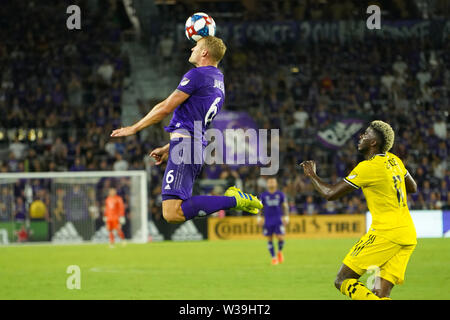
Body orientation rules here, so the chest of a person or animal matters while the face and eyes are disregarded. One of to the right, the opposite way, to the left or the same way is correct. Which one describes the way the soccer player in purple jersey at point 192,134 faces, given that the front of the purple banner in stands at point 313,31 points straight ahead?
to the right

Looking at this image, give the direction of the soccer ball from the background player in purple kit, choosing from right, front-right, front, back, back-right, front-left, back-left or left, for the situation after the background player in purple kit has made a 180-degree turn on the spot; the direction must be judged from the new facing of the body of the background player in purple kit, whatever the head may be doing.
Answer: back

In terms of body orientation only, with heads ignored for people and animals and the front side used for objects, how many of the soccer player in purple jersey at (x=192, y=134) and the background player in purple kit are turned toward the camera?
1

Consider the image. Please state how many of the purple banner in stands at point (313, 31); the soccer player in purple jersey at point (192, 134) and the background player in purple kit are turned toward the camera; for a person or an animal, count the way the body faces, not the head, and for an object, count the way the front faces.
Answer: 2

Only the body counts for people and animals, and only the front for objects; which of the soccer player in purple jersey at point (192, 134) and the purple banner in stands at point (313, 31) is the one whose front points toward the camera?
the purple banner in stands

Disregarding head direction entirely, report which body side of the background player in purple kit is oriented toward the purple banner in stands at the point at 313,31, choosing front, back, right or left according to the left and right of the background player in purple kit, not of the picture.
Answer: back

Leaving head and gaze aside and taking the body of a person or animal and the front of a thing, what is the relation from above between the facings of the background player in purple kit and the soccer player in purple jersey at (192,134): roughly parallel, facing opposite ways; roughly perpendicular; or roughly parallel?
roughly perpendicular

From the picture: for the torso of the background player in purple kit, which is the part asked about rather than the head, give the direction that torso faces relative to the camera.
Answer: toward the camera

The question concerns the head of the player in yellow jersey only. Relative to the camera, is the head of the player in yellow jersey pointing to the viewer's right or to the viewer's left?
to the viewer's left

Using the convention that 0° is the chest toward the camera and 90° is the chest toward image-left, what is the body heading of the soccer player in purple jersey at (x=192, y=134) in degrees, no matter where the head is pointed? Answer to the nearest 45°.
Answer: approximately 90°

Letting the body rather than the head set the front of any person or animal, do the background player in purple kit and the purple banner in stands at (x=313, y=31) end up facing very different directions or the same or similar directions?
same or similar directions

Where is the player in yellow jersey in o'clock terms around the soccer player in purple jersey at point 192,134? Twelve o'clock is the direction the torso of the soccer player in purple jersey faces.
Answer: The player in yellow jersey is roughly at 6 o'clock from the soccer player in purple jersey.

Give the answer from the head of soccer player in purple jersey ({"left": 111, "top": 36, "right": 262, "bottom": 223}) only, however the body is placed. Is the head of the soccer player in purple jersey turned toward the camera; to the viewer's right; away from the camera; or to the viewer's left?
to the viewer's left

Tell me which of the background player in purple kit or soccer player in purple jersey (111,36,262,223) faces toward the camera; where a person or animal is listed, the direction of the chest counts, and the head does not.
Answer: the background player in purple kit

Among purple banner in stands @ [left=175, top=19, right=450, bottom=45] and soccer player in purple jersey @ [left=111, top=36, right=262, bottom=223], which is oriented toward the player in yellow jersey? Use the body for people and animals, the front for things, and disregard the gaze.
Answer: the purple banner in stands

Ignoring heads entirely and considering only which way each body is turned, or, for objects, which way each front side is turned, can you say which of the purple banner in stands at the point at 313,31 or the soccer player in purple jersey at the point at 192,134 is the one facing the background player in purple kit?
the purple banner in stands
